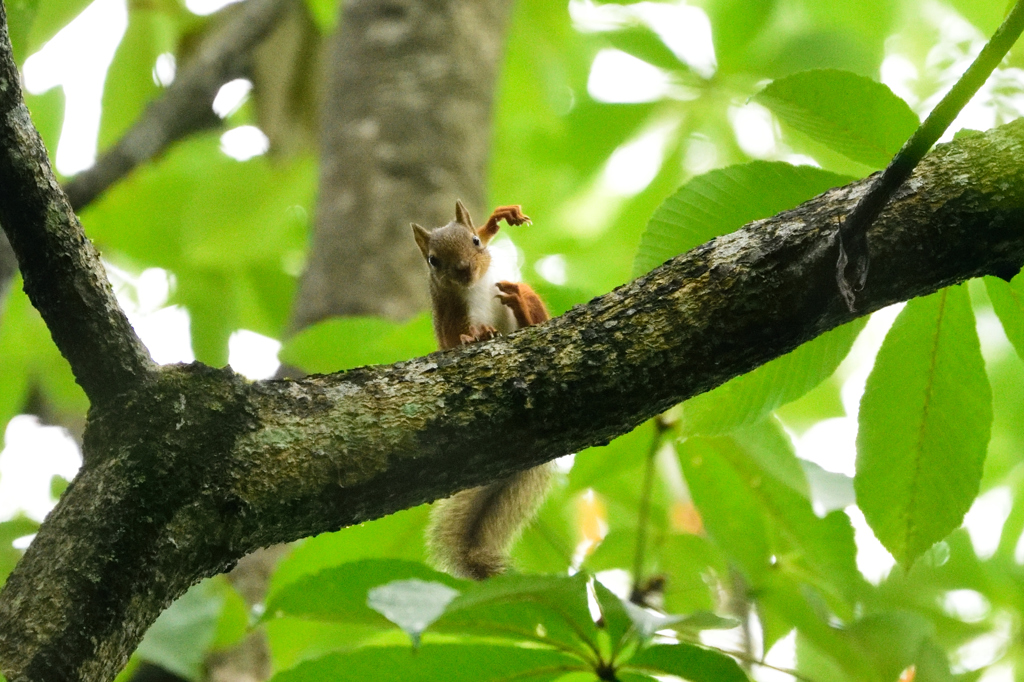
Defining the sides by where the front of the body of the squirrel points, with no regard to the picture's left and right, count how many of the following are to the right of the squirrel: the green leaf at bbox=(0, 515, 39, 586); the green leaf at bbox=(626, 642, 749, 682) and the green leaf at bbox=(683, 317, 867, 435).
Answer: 1

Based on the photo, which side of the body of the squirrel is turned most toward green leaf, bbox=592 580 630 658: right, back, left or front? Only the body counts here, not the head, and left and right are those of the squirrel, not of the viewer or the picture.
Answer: front

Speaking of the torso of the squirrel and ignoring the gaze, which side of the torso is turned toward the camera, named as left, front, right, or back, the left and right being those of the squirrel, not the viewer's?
front

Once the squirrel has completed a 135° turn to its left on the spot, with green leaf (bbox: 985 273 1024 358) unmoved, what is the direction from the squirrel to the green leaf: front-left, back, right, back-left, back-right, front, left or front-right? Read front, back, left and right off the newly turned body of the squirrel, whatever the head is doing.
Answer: right

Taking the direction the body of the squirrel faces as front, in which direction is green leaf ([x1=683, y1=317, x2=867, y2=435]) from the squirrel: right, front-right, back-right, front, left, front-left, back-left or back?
front-left

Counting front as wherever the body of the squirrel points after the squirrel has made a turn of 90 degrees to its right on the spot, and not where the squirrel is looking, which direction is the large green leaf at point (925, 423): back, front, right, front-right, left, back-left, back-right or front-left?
back-left

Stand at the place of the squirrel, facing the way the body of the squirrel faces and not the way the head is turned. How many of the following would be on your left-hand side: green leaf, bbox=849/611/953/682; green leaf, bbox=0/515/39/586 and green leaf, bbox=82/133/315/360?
1
